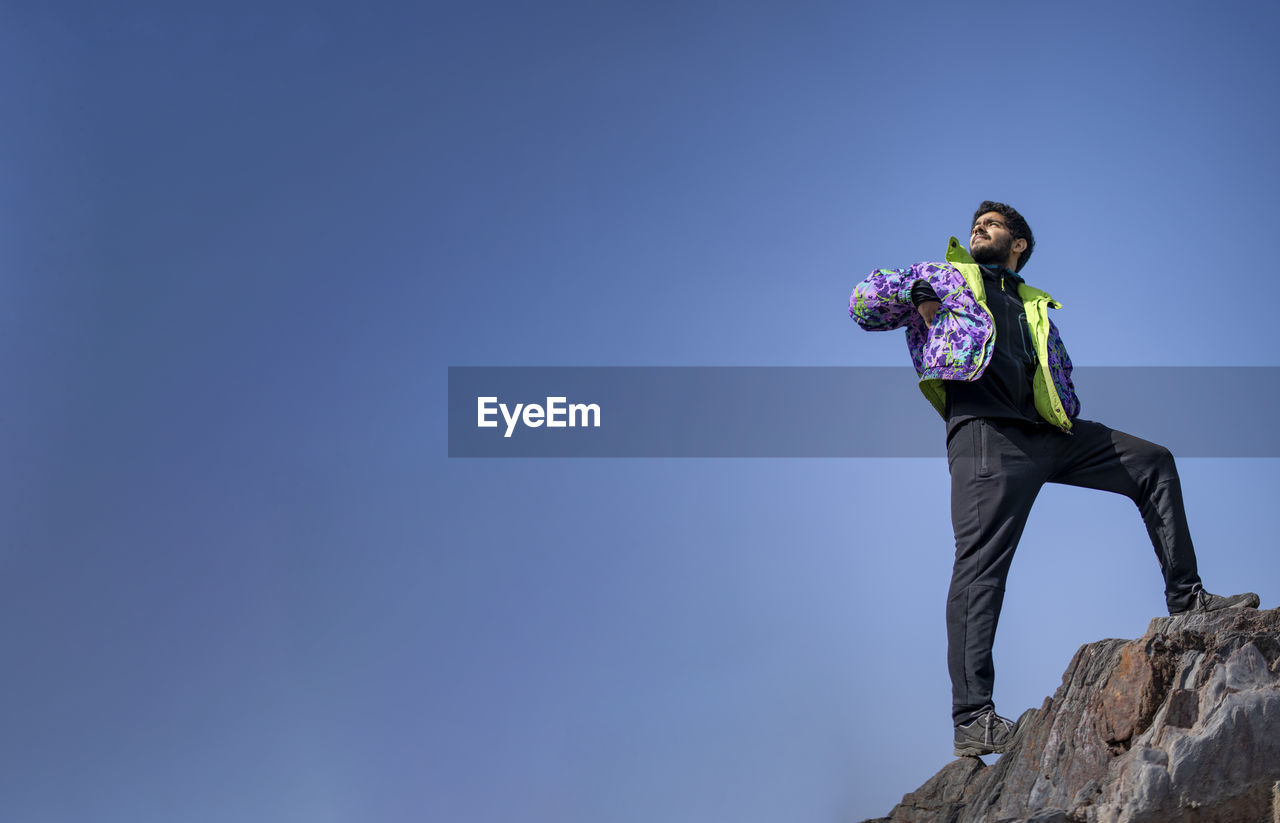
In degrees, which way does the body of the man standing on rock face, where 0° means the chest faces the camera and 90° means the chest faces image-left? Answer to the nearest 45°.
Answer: approximately 315°
